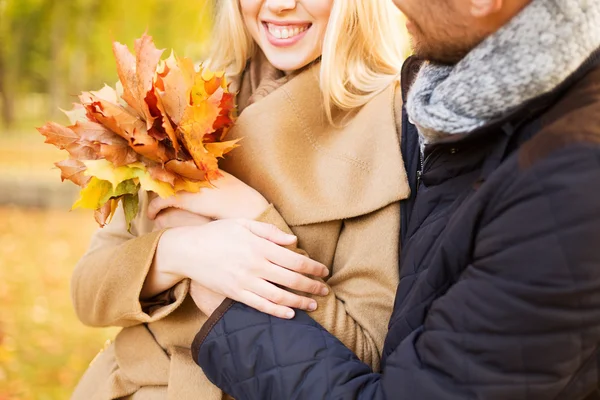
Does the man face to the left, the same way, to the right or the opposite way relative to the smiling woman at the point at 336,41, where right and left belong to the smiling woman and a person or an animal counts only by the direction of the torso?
to the right

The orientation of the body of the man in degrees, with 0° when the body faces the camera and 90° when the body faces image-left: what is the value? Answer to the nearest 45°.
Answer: approximately 90°

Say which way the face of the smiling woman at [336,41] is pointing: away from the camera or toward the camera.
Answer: toward the camera

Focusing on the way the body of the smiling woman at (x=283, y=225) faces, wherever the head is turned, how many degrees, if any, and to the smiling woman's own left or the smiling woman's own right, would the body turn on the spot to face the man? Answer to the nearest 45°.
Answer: approximately 90° to the smiling woman's own left

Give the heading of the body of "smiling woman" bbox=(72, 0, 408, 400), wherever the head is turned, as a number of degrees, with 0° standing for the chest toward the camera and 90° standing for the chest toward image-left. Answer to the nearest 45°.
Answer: approximately 45°

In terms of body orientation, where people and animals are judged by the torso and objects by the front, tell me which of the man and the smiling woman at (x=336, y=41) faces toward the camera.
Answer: the smiling woman
